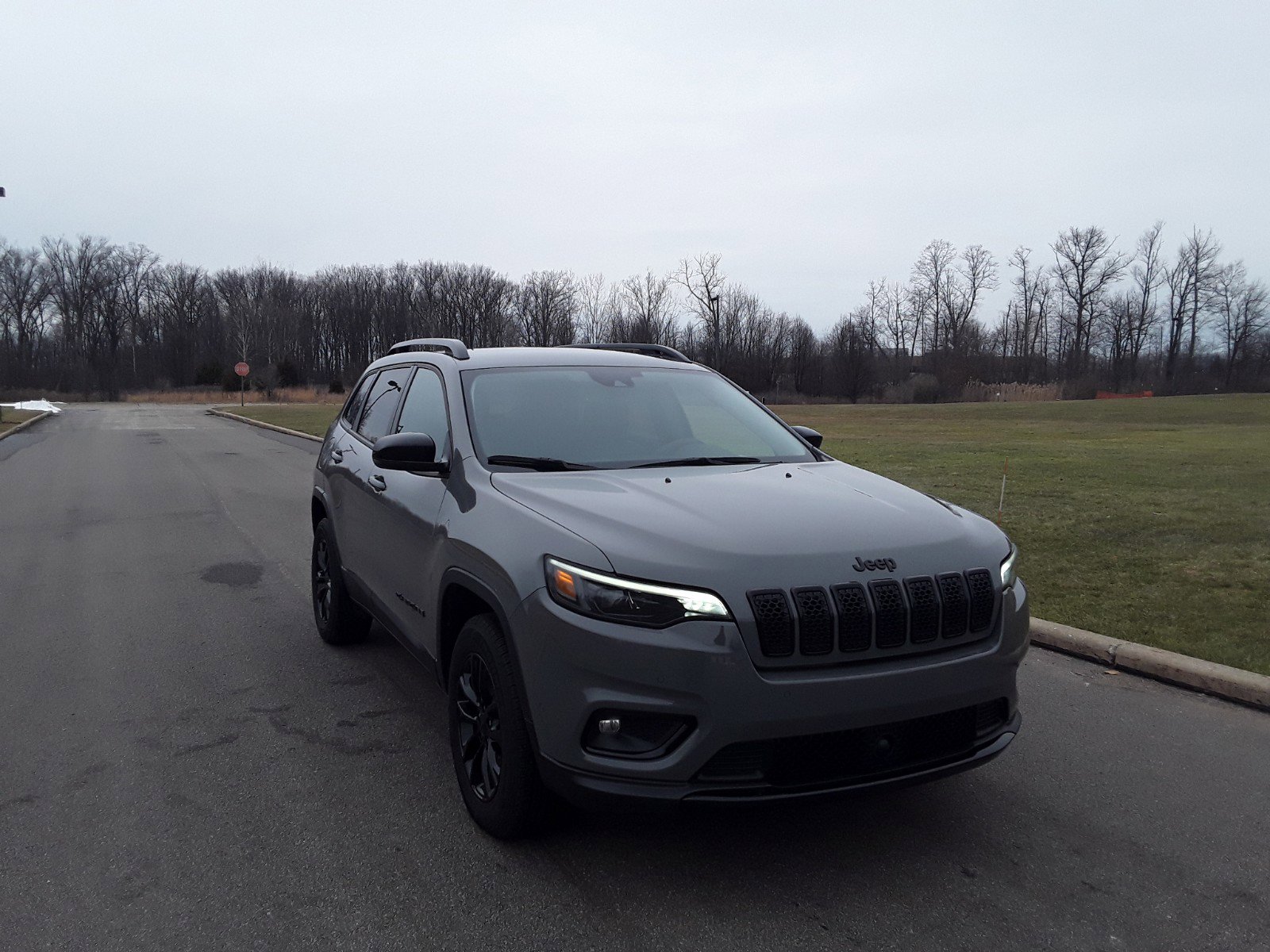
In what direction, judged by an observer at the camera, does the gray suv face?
facing the viewer and to the right of the viewer

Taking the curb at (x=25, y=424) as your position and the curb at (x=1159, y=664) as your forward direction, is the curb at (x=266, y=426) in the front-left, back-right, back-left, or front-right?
front-left

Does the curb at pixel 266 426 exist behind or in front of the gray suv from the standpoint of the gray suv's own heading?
behind

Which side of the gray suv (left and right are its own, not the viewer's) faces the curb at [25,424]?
back

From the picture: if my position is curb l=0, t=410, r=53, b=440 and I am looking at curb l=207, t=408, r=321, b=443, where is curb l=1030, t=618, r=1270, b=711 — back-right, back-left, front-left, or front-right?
front-right

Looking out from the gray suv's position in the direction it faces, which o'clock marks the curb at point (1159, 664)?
The curb is roughly at 9 o'clock from the gray suv.
